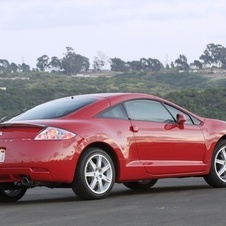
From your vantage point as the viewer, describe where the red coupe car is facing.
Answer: facing away from the viewer and to the right of the viewer
